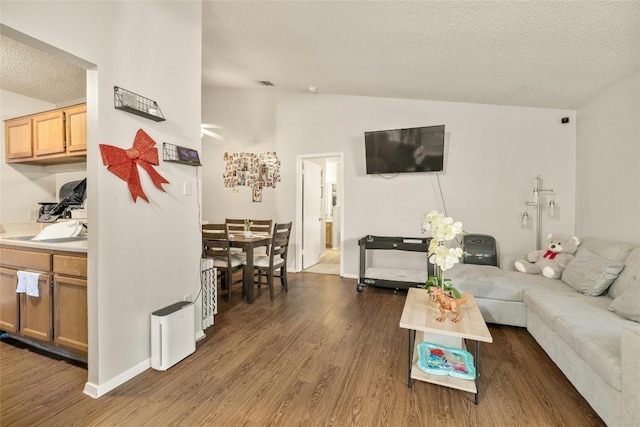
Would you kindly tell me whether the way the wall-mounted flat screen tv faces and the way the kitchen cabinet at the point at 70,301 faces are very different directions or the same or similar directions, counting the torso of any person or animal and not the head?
same or similar directions

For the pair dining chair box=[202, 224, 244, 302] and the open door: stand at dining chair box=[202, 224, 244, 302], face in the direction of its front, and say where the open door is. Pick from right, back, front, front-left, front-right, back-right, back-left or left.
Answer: front

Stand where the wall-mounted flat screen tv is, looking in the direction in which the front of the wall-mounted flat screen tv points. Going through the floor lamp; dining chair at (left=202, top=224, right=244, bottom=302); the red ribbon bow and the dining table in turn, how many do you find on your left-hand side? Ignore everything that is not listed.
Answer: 1

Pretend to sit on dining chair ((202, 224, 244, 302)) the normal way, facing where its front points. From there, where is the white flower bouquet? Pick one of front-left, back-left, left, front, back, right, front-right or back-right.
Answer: right

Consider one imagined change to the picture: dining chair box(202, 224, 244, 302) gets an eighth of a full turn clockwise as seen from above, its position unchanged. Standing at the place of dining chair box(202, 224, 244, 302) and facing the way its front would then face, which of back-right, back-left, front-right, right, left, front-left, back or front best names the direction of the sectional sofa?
front-right

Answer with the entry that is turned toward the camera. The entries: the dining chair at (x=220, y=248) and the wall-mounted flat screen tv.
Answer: the wall-mounted flat screen tv

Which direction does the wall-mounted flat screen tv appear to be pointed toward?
toward the camera

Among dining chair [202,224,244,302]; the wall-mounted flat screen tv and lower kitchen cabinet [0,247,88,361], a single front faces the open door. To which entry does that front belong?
the dining chair

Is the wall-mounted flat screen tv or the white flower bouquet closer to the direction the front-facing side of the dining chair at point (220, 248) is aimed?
the wall-mounted flat screen tv

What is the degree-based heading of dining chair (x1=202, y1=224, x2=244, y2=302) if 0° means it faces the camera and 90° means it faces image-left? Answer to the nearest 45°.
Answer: approximately 225°

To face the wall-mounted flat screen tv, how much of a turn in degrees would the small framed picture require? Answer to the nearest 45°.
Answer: approximately 45° to its left

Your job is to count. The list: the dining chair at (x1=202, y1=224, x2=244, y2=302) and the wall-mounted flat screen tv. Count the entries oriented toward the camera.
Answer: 1

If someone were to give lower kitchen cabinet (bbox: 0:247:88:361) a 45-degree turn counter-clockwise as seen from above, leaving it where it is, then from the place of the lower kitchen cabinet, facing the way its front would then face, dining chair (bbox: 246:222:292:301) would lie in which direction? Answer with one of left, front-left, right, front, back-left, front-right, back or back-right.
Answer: left
